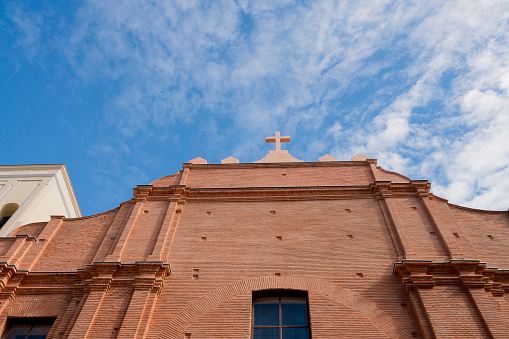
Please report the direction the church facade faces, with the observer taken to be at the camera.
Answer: facing the viewer

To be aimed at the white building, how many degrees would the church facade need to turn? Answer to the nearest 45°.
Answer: approximately 90° to its right
